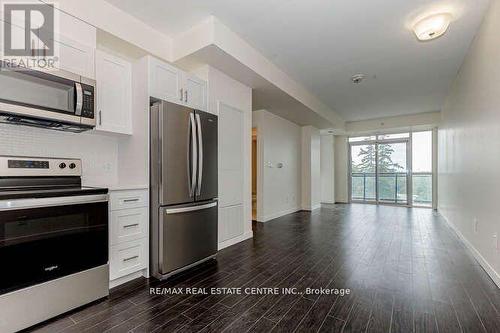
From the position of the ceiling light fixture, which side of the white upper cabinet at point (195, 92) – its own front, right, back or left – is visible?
front

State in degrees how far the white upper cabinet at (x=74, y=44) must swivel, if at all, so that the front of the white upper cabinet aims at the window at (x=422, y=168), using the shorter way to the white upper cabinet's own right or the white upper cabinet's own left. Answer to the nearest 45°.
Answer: approximately 45° to the white upper cabinet's own left

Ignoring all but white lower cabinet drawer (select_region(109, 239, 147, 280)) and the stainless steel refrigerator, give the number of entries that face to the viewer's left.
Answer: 0

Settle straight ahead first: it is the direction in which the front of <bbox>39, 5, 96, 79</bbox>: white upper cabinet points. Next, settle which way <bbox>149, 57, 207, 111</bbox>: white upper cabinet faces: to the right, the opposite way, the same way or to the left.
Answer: the same way

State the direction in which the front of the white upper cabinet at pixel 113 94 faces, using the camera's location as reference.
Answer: facing the viewer and to the right of the viewer

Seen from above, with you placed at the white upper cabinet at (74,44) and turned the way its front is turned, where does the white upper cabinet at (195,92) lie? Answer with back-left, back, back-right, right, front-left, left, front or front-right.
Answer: front-left

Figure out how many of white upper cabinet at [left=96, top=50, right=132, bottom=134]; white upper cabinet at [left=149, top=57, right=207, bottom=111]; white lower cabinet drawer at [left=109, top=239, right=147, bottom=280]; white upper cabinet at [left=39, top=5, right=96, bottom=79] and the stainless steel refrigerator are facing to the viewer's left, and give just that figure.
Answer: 0

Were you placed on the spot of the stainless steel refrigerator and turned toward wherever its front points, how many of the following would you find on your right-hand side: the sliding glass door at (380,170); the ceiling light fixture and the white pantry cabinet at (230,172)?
0

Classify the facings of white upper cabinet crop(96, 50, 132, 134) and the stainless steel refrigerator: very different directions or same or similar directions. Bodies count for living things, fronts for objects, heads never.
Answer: same or similar directions

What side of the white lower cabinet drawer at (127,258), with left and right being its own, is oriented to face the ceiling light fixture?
front

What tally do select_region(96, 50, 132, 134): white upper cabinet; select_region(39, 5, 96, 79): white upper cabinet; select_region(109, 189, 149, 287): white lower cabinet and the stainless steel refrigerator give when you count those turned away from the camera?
0

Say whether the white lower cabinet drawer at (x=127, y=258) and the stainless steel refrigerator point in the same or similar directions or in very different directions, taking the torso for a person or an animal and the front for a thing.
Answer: same or similar directions

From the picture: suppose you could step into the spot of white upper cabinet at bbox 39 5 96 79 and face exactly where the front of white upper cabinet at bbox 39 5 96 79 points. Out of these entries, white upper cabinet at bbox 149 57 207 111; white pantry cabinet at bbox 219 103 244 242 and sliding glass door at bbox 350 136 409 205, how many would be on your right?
0

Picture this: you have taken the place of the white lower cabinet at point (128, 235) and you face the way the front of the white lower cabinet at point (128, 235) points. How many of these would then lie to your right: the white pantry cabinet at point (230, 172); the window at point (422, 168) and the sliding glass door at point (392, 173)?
0

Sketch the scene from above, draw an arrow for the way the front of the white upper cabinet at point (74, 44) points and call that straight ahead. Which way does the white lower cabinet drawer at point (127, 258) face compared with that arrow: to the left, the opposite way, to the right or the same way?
the same way

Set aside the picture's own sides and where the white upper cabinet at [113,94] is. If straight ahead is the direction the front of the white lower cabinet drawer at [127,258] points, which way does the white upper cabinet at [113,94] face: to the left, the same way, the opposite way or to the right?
the same way

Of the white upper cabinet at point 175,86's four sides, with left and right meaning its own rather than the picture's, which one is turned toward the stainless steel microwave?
right

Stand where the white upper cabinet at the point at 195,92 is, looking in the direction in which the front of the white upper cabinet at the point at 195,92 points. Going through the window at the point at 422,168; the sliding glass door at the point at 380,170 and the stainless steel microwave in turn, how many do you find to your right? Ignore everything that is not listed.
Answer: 1

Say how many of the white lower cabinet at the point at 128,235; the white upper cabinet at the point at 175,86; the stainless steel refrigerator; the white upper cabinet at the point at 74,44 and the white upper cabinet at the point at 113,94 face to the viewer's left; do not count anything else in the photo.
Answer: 0
